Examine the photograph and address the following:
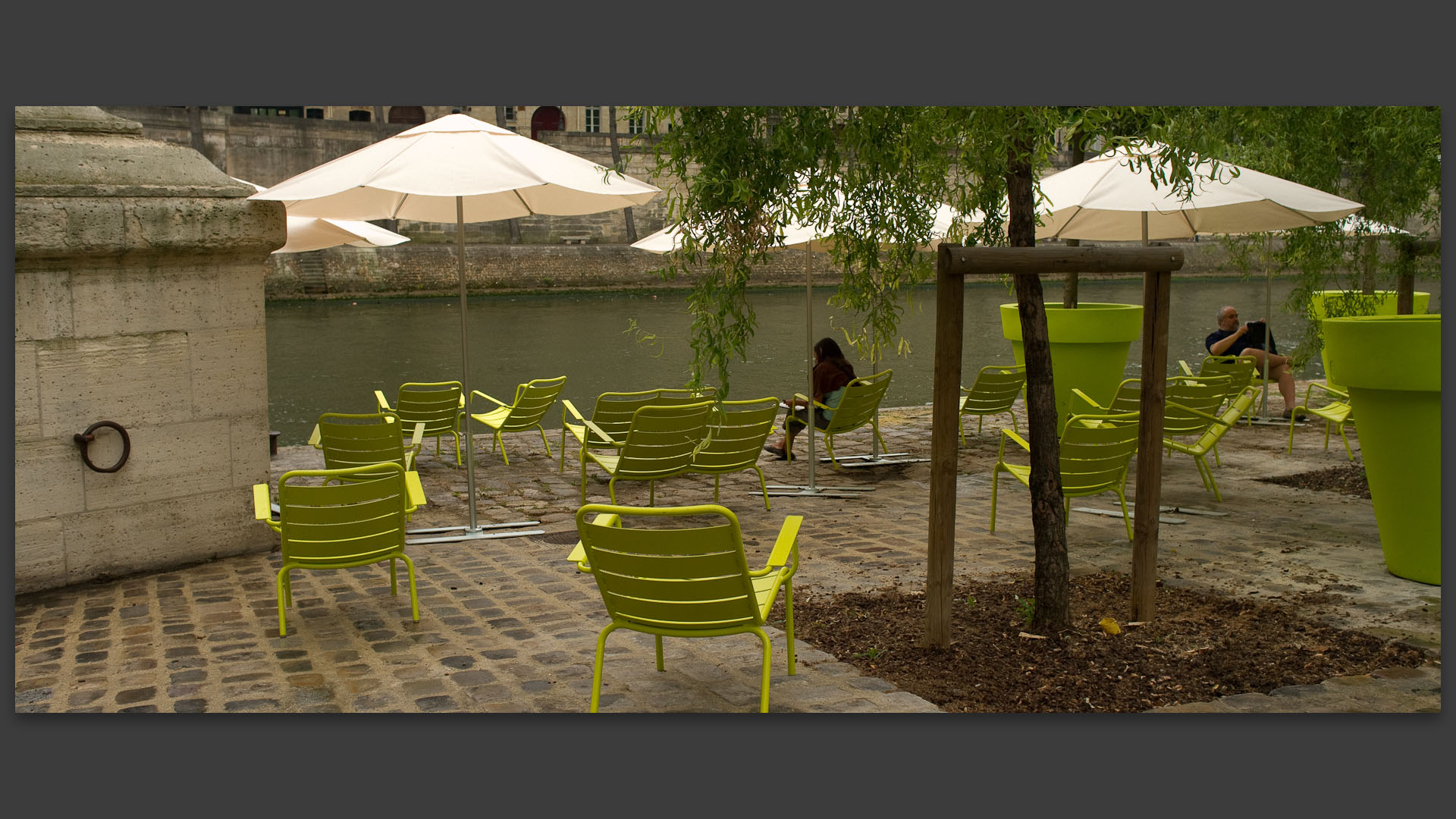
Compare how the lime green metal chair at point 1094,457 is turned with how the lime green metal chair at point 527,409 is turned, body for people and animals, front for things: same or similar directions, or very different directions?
same or similar directions

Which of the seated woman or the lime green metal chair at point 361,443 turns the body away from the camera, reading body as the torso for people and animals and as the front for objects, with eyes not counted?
the lime green metal chair

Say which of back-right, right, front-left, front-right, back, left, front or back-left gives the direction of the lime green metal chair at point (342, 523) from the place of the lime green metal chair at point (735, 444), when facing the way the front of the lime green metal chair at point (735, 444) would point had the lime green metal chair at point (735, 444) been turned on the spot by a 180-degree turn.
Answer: right

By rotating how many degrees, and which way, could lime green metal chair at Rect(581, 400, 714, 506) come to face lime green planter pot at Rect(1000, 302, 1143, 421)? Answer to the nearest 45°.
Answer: approximately 90° to its right

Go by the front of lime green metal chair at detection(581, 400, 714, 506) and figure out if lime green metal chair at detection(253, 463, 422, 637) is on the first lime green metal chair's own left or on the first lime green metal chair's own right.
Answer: on the first lime green metal chair's own left

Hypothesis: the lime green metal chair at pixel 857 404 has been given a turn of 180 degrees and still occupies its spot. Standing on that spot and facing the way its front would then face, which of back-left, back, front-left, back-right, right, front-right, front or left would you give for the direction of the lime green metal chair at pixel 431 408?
back-right

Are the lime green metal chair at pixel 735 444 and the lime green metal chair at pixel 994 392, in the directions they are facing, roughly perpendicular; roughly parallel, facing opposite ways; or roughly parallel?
roughly parallel

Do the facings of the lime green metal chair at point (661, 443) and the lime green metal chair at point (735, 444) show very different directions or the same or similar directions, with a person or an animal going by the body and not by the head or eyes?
same or similar directions

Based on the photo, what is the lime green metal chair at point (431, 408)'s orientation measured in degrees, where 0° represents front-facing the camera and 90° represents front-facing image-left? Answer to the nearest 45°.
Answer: approximately 135°

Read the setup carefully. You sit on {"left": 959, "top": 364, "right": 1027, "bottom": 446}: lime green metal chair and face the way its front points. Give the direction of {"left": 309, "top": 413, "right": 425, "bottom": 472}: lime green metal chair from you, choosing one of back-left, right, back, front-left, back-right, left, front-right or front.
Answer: left

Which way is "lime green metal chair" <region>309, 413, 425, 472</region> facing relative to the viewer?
away from the camera

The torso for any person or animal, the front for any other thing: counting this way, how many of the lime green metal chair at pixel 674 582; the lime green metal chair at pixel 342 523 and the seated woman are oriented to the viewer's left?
1

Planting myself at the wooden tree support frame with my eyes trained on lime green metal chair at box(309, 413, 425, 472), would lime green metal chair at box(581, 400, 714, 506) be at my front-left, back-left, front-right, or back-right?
front-right

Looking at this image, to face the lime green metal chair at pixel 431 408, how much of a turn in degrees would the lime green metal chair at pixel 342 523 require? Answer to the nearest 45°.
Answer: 0° — it already faces it

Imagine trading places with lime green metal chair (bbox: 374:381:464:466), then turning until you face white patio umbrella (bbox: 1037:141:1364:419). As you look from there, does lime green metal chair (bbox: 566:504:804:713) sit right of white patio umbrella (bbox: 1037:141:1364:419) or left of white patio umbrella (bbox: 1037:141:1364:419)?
right

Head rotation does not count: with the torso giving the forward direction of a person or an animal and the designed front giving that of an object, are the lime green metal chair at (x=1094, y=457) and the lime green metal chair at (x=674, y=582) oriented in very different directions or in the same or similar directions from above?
same or similar directions

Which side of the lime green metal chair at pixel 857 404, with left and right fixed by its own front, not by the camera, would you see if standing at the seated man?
right

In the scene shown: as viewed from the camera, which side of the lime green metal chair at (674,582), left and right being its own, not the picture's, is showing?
back

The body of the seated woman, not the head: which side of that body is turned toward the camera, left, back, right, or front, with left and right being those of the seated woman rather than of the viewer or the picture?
left

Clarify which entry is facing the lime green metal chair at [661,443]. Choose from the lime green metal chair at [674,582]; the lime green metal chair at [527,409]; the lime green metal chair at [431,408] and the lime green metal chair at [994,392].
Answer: the lime green metal chair at [674,582]
